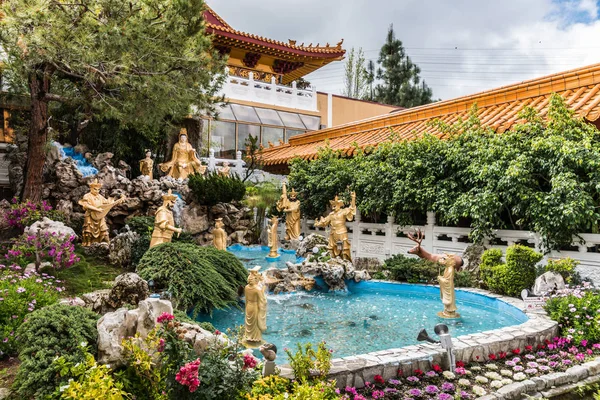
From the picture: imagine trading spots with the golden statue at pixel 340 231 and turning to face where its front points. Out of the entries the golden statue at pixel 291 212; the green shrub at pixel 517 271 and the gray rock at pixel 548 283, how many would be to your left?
2

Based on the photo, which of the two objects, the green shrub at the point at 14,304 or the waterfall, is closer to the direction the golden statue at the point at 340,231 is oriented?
the green shrub

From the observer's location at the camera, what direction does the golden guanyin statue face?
facing the viewer

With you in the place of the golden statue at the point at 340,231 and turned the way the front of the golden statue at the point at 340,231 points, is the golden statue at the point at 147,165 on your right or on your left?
on your right

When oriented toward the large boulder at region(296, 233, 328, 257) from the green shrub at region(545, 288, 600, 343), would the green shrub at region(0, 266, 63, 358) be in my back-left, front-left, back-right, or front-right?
front-left

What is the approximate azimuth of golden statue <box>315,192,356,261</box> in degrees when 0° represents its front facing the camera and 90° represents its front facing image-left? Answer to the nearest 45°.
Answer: approximately 45°

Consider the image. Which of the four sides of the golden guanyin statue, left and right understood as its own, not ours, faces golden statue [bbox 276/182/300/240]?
left

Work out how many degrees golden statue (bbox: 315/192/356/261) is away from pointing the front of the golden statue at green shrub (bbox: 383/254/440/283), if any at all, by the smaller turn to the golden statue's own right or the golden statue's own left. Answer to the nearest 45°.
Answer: approximately 90° to the golden statue's own left

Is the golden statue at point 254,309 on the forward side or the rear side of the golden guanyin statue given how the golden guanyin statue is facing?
on the forward side

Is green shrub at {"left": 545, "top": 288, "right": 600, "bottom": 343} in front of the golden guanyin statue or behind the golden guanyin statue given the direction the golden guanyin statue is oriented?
in front

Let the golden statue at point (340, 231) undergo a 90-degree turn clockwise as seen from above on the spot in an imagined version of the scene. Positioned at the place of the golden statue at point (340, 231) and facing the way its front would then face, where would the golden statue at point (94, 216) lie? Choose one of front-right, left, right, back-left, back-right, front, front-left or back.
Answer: front-left

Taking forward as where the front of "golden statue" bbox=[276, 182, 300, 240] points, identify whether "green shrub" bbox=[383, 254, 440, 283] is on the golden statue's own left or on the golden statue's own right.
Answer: on the golden statue's own left

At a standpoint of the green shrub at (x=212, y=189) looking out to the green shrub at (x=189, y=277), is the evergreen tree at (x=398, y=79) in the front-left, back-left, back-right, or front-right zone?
back-left
